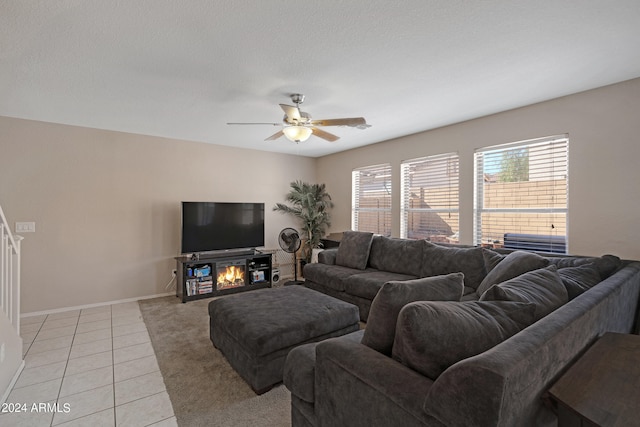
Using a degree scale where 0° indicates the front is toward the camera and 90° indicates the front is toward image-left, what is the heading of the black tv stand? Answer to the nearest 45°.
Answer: approximately 315°

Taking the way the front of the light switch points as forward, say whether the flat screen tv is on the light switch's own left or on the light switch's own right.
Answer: on the light switch's own left

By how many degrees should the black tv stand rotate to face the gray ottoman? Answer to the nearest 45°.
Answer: approximately 45° to its right

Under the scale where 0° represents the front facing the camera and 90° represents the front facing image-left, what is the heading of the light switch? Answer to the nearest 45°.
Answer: approximately 0°

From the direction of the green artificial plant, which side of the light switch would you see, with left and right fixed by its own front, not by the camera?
left

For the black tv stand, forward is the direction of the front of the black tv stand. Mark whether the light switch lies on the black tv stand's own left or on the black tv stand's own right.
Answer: on the black tv stand's own right

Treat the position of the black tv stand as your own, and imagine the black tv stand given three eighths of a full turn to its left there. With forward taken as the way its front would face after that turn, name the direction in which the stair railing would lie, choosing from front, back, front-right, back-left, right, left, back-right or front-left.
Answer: back-left
